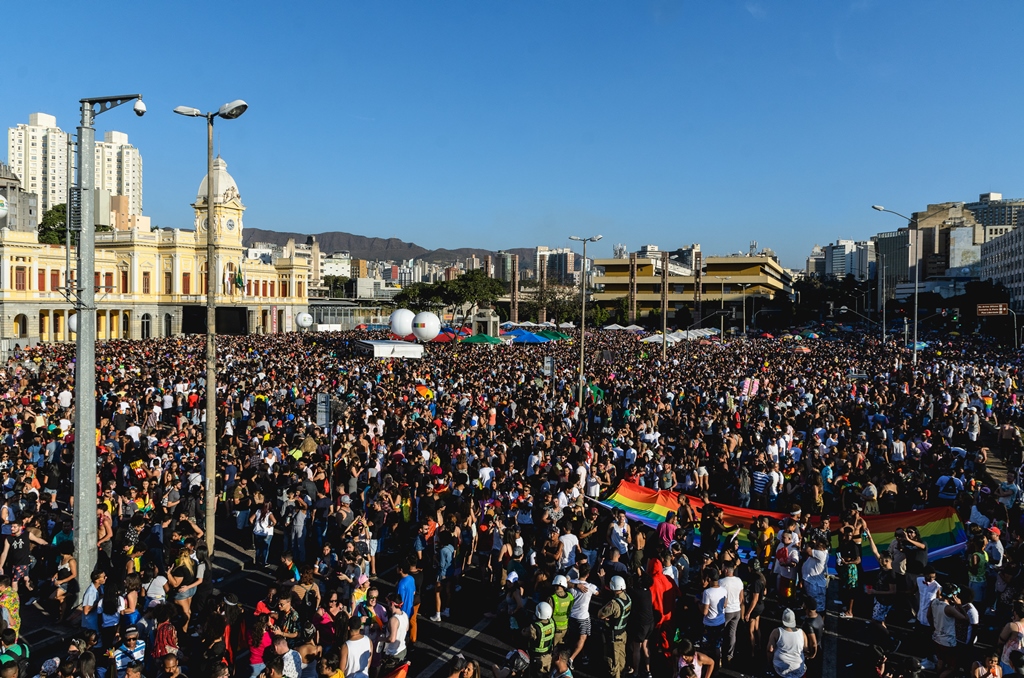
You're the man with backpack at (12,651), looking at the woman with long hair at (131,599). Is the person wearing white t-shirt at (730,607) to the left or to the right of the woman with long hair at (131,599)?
right

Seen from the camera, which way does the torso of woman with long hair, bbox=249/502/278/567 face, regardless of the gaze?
away from the camera

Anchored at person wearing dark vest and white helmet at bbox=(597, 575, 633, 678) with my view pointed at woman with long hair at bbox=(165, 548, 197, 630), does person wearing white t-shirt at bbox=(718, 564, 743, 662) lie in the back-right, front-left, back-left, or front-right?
back-right

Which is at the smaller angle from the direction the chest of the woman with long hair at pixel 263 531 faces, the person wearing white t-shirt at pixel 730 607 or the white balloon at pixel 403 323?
the white balloon

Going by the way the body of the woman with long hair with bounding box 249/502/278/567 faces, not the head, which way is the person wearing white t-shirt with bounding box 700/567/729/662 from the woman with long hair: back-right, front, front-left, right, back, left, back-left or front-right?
back-right

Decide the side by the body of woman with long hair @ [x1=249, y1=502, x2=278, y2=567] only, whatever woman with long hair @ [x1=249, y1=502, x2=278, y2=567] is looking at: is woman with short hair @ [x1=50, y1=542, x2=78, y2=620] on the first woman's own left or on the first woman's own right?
on the first woman's own left

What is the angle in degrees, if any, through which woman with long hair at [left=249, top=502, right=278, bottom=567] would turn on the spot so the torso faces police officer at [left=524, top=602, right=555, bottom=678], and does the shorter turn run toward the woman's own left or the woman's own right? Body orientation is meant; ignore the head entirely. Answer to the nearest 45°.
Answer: approximately 135° to the woman's own right
